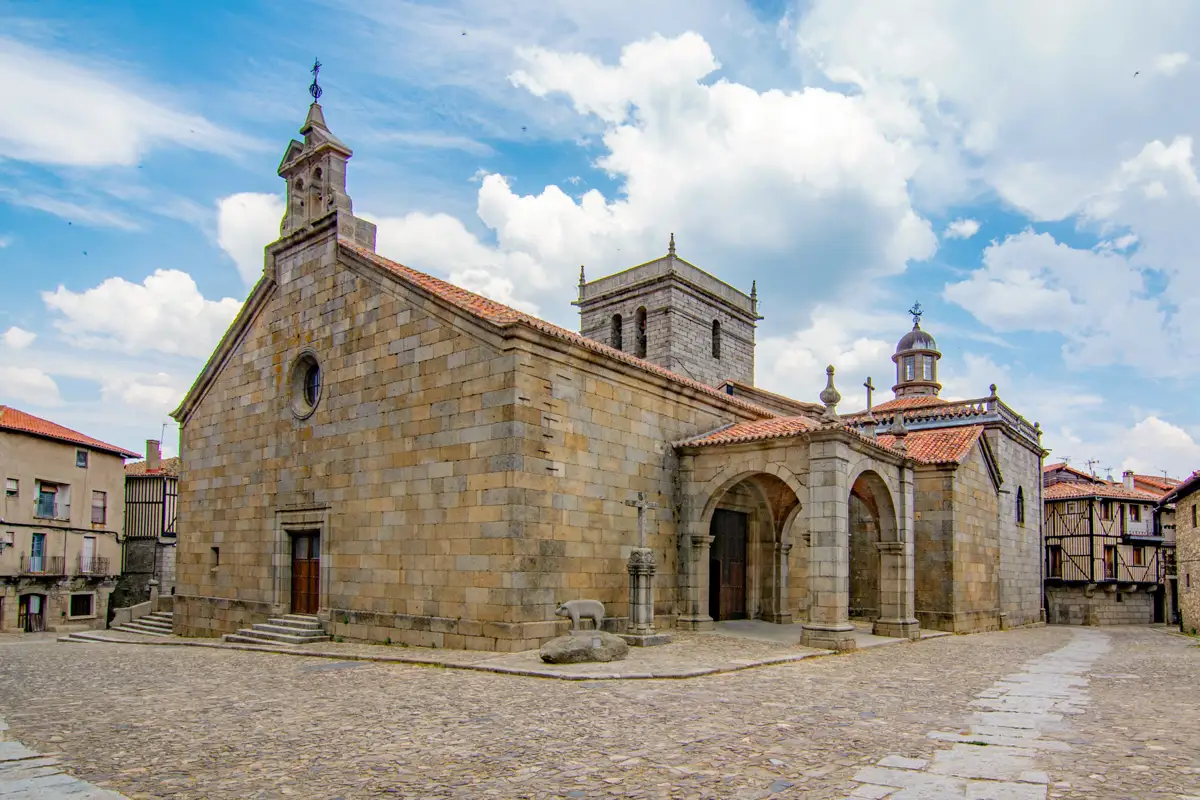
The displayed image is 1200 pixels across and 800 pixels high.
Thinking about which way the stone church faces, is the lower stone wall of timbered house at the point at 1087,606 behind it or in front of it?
behind

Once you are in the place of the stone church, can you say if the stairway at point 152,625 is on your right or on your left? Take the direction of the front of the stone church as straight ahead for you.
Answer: on your right

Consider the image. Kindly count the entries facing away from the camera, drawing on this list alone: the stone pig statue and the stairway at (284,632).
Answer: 0

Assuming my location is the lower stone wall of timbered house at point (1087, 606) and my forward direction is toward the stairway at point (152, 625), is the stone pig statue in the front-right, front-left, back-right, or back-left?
front-left

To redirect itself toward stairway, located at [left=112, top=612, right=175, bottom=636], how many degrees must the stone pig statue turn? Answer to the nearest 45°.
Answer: approximately 45° to its right

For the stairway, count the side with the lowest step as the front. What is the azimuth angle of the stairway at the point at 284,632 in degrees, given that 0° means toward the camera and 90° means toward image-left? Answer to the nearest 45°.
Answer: approximately 45°

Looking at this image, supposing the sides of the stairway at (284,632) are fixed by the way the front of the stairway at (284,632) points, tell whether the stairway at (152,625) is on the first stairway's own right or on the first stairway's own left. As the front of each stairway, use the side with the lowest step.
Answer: on the first stairway's own right

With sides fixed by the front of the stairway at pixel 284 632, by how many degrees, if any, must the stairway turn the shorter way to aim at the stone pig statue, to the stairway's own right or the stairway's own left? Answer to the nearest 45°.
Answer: approximately 90° to the stairway's own left

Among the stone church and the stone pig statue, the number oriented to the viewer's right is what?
0

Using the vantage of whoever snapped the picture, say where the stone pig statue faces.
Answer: facing to the left of the viewer
